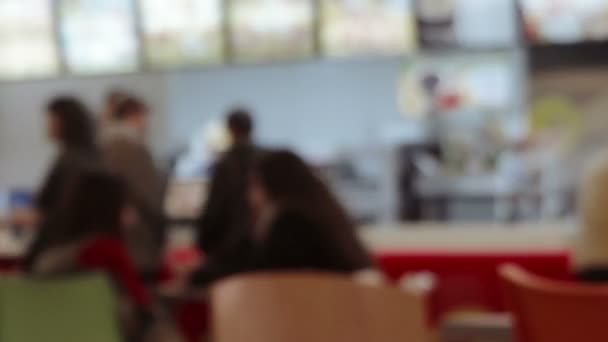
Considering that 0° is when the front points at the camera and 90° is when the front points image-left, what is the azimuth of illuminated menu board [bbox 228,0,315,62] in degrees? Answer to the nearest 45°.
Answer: approximately 0°

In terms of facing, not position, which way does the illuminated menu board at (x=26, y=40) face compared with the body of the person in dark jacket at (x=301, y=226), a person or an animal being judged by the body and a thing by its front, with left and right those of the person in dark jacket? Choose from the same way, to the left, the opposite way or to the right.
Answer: to the left

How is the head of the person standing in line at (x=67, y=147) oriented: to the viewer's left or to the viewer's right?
to the viewer's left

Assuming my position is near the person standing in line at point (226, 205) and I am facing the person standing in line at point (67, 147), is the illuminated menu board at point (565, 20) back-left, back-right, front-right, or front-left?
back-right

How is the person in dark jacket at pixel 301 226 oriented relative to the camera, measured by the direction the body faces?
to the viewer's left

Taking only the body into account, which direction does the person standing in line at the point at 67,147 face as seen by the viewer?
to the viewer's left

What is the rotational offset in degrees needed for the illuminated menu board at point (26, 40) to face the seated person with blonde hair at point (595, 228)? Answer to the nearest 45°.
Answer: approximately 45° to its left

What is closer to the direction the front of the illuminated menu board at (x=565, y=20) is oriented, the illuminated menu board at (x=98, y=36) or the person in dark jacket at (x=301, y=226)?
the person in dark jacket

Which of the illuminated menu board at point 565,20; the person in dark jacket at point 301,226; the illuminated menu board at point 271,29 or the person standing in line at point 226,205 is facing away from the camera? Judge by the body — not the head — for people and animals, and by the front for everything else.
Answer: the person standing in line

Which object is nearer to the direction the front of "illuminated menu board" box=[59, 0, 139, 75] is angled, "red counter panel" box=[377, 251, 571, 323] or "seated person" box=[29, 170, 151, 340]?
the seated person

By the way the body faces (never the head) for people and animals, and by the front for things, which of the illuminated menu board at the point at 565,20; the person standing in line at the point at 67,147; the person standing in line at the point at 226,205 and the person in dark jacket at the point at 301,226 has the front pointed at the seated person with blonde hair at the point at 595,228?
the illuminated menu board
